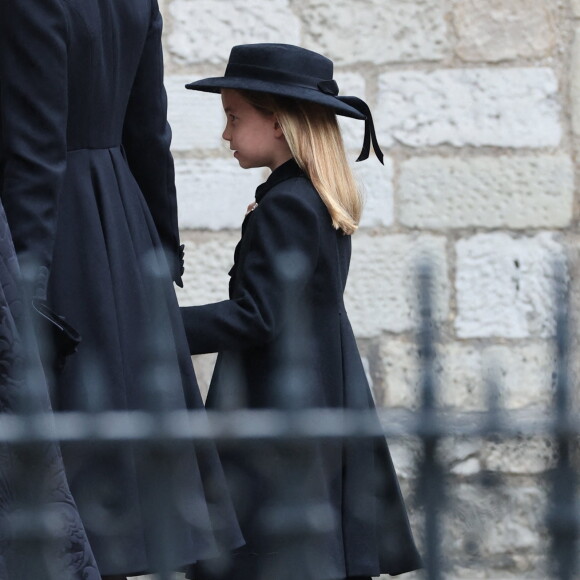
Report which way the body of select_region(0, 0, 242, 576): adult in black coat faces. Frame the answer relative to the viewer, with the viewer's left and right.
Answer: facing away from the viewer and to the left of the viewer

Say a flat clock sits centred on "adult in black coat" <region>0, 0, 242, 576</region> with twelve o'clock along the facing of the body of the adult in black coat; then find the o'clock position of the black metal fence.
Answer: The black metal fence is roughly at 7 o'clock from the adult in black coat.

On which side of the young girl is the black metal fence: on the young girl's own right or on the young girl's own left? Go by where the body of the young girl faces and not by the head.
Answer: on the young girl's own left

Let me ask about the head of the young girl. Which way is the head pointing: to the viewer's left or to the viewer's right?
to the viewer's left

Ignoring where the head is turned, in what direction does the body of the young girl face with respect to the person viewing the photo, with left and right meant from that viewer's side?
facing to the left of the viewer
